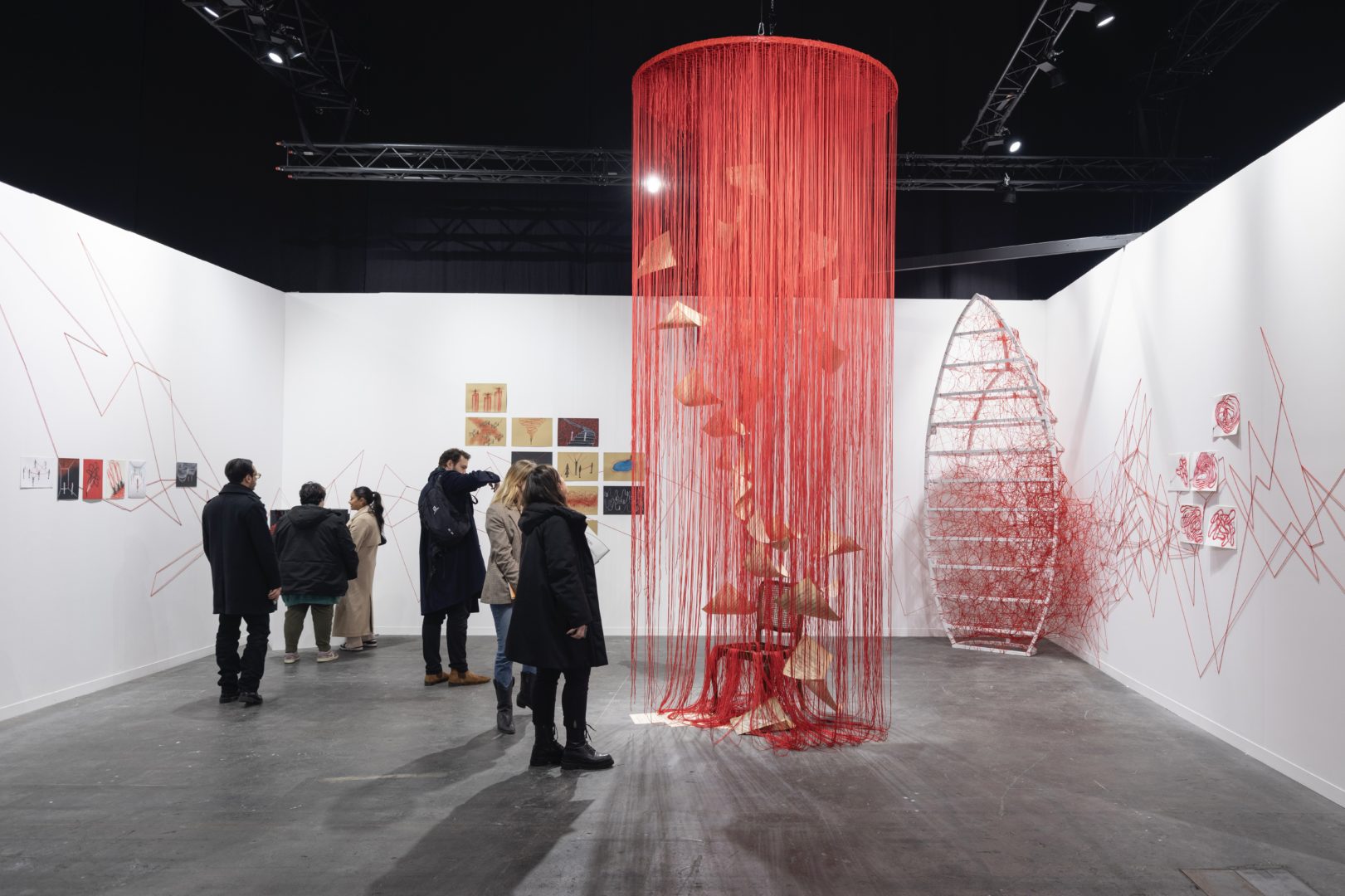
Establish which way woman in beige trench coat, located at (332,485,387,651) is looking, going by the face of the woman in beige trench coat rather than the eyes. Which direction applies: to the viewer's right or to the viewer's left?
to the viewer's left

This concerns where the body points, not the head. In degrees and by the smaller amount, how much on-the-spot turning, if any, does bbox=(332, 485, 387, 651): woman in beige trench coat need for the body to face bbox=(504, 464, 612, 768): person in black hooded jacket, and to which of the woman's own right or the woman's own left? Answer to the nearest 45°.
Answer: approximately 90° to the woman's own left

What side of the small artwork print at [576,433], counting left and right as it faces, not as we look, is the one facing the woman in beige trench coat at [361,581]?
right

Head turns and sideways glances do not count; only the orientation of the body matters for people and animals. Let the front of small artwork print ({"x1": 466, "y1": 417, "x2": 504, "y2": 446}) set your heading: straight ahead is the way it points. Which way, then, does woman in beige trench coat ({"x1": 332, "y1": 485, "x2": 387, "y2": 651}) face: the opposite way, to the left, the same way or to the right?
to the right

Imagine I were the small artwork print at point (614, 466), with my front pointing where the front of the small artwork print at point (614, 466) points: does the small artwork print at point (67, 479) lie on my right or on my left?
on my right

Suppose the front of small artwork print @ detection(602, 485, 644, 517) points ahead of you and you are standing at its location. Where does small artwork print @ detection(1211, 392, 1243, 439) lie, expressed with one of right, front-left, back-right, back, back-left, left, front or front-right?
front-left

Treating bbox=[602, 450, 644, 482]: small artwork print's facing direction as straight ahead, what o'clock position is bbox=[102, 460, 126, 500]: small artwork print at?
bbox=[102, 460, 126, 500]: small artwork print is roughly at 2 o'clock from bbox=[602, 450, 644, 482]: small artwork print.

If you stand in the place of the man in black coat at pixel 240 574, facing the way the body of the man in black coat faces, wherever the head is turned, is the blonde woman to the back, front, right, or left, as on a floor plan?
right

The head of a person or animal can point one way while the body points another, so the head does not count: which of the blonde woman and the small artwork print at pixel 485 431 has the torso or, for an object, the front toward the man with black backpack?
the small artwork print

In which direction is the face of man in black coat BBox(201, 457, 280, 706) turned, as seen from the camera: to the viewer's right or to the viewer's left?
to the viewer's right
